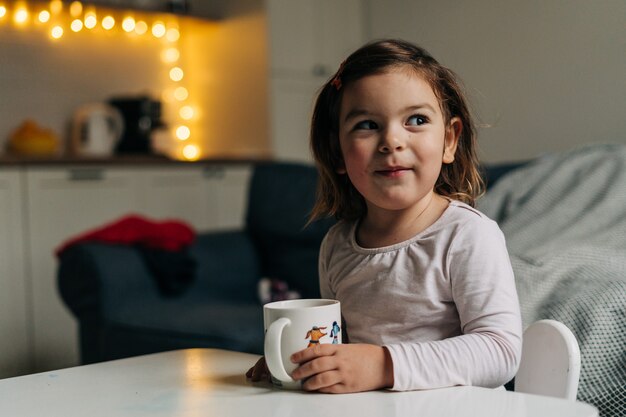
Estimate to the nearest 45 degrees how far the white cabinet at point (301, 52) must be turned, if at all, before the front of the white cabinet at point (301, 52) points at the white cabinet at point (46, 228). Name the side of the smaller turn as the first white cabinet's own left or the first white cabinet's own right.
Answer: approximately 45° to the first white cabinet's own right

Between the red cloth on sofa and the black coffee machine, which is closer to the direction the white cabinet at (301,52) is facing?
the red cloth on sofa

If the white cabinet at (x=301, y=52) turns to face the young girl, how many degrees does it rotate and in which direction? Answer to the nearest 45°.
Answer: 0° — it already faces them

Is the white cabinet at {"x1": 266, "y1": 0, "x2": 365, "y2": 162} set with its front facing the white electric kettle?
no

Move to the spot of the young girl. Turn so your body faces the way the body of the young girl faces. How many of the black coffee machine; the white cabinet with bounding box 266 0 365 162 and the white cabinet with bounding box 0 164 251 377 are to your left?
0

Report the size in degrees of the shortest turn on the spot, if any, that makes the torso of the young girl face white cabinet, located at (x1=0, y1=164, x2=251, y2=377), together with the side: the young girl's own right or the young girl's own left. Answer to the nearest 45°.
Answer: approximately 90° to the young girl's own right

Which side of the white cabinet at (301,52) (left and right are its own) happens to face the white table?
front

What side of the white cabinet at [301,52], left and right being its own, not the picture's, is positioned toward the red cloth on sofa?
front

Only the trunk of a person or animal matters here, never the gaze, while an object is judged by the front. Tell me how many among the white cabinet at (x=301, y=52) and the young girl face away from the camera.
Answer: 0

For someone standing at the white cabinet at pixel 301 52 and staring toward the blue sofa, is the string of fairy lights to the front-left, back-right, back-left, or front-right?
front-right

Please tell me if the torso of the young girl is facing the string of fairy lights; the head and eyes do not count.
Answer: no

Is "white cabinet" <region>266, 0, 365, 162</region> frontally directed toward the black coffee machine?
no

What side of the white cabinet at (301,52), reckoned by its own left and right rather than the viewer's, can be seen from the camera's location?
front

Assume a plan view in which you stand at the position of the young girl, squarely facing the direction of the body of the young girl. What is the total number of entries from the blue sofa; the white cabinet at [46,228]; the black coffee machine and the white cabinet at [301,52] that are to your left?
0

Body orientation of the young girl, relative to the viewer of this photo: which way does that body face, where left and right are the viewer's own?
facing the viewer and to the left of the viewer
